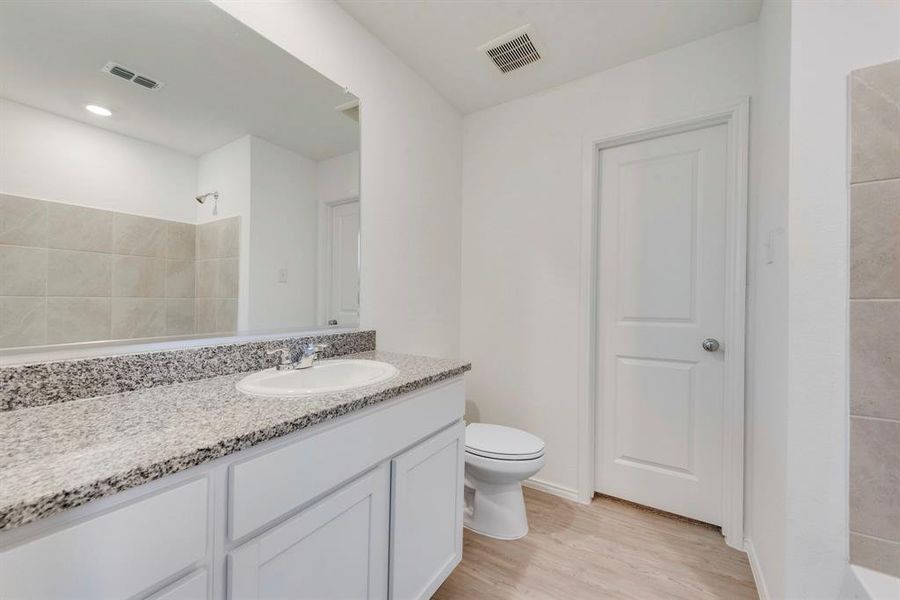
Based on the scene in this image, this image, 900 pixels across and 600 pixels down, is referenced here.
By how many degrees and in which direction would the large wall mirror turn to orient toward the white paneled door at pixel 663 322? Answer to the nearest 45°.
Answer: approximately 45° to its left

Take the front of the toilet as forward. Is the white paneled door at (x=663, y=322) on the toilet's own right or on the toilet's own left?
on the toilet's own left

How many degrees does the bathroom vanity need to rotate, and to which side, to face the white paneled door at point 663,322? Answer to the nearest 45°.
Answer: approximately 45° to its left

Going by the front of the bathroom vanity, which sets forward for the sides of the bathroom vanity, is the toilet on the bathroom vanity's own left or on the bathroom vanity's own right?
on the bathroom vanity's own left

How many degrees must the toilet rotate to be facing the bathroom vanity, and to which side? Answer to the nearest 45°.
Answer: approximately 90° to its right

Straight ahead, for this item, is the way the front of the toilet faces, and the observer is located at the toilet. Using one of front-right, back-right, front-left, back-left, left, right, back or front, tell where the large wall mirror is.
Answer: right

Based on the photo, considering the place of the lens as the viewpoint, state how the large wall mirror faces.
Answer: facing the viewer and to the right of the viewer

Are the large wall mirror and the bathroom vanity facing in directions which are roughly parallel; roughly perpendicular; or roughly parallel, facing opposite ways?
roughly parallel
